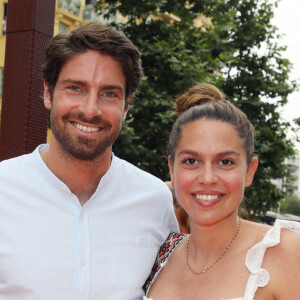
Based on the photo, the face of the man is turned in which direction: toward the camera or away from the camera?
toward the camera

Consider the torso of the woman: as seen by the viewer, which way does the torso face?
toward the camera

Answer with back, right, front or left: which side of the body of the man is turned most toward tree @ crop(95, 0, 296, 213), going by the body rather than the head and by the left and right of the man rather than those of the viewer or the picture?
back

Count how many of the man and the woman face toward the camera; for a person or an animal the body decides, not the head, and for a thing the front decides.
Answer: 2

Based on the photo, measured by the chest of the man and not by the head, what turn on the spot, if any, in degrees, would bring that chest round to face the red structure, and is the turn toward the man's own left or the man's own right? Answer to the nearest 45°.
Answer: approximately 135° to the man's own right

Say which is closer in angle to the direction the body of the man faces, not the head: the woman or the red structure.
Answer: the woman

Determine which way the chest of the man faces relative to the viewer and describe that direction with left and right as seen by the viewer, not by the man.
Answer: facing the viewer

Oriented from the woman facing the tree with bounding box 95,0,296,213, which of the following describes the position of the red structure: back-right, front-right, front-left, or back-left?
front-left

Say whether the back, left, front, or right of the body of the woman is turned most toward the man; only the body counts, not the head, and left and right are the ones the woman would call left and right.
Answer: right

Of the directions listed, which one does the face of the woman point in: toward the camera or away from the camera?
toward the camera

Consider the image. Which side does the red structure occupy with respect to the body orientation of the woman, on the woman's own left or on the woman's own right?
on the woman's own right

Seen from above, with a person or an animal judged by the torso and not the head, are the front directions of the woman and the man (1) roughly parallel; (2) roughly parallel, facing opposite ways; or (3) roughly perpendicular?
roughly parallel

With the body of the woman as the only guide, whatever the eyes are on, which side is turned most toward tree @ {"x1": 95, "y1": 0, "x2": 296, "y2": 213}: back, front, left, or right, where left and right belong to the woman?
back
